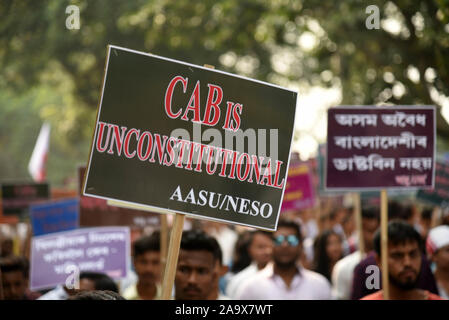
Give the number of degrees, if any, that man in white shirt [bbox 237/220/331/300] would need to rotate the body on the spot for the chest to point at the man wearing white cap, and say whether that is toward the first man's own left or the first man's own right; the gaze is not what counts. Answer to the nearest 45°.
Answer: approximately 90° to the first man's own left

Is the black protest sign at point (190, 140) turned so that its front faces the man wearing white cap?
no

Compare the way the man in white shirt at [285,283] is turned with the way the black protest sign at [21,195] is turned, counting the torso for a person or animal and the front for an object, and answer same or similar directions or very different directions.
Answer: same or similar directions

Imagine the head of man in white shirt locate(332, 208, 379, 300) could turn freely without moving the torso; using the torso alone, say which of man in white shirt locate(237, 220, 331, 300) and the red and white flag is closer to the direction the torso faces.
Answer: the man in white shirt

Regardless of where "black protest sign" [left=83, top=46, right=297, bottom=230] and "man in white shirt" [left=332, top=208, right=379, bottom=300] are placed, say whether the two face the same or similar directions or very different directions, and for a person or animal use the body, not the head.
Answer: same or similar directions

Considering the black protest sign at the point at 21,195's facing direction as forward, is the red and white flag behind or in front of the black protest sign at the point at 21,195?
behind

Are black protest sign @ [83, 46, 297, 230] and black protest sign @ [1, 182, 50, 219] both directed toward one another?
no

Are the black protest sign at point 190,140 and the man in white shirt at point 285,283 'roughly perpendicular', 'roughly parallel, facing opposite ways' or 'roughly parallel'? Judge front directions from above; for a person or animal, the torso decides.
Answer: roughly parallel

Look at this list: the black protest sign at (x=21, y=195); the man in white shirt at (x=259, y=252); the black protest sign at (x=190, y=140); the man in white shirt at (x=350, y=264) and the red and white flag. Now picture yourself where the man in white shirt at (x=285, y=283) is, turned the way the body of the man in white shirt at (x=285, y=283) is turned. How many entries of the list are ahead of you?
1

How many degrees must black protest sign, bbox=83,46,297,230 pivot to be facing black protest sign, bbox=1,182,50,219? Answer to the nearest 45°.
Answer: approximately 180°

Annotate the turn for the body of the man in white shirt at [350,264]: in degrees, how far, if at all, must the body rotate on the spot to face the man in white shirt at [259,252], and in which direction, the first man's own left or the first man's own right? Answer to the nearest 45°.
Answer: approximately 90° to the first man's own right

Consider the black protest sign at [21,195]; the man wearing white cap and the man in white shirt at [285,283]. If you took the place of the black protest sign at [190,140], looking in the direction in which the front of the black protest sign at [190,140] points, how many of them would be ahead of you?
0

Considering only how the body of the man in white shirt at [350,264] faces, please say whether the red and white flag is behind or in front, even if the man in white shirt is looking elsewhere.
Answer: behind

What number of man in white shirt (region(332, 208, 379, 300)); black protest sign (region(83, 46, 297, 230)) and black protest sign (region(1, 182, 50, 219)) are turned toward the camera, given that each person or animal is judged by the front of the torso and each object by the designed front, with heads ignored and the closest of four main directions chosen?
3

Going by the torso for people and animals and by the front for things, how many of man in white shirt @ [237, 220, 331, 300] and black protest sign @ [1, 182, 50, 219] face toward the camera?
2

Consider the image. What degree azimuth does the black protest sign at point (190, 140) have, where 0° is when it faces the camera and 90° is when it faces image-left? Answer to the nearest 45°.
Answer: approximately 0°

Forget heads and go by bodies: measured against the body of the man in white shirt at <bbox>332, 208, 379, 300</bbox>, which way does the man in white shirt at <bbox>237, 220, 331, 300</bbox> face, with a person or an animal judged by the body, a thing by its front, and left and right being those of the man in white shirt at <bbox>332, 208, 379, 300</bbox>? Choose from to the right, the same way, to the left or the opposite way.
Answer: the same way

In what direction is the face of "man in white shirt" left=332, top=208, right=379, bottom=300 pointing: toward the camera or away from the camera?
toward the camera

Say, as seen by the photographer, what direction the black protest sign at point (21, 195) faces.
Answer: facing the viewer
